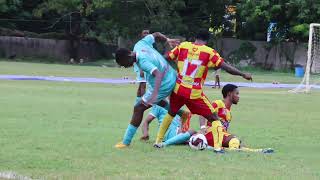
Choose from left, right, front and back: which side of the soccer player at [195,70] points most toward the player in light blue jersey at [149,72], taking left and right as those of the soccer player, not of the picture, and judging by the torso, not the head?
left

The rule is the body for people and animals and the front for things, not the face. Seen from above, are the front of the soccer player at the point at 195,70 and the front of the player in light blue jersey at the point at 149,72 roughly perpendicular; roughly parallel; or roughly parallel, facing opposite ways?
roughly perpendicular

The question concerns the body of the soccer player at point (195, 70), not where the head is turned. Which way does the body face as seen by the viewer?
away from the camera
